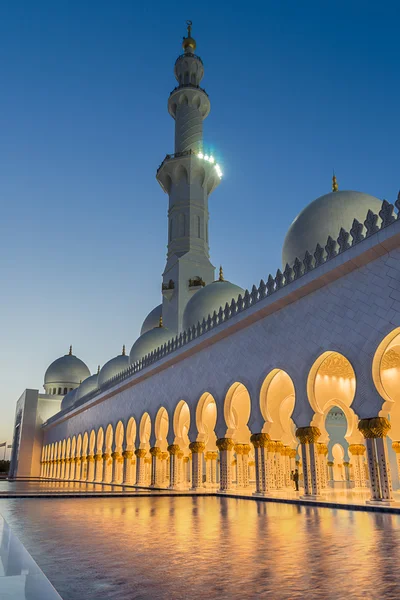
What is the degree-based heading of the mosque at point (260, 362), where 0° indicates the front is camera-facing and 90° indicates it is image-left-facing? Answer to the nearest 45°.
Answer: approximately 45°
